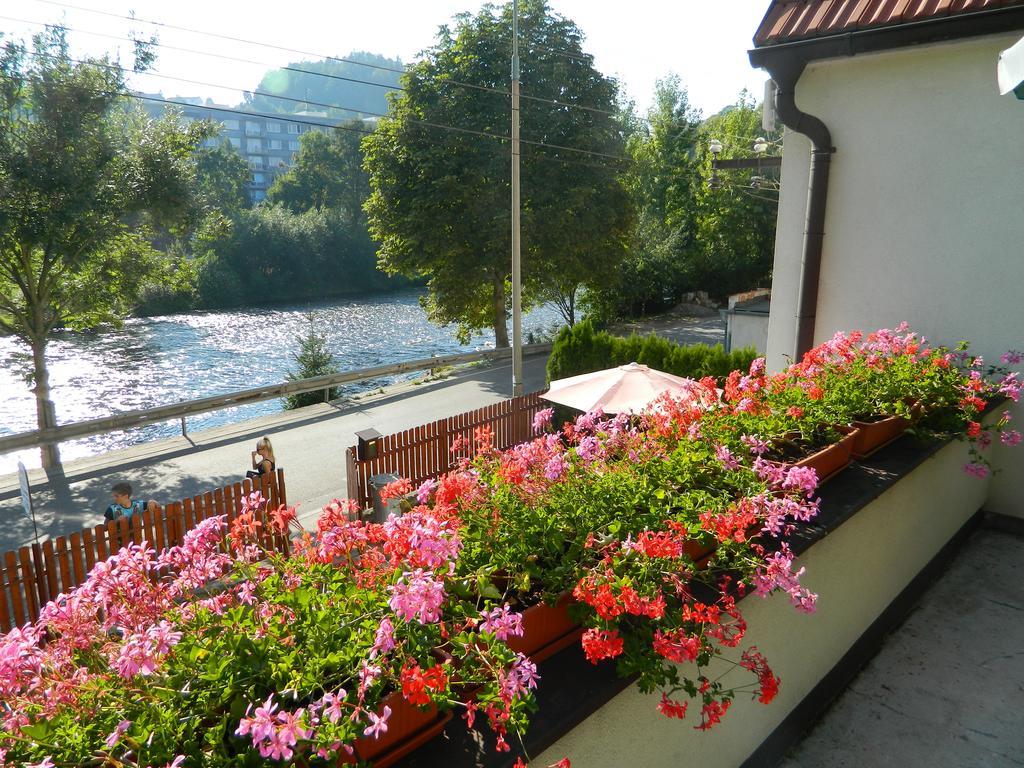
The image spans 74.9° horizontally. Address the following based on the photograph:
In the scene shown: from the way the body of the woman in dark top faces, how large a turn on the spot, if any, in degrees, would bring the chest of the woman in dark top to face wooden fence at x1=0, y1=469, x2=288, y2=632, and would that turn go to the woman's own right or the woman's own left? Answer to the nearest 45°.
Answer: approximately 45° to the woman's own left

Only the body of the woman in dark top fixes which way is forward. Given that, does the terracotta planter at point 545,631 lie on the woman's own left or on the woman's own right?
on the woman's own left

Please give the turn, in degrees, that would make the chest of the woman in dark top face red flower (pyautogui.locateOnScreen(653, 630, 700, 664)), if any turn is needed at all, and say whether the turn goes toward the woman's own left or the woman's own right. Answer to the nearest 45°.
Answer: approximately 90° to the woman's own left

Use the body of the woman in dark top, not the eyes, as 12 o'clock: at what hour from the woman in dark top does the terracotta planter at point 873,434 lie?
The terracotta planter is roughly at 8 o'clock from the woman in dark top.

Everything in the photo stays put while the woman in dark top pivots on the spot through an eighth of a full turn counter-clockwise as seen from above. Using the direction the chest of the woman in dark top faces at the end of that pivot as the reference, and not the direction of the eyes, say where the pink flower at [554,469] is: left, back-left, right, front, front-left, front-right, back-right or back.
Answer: front-left

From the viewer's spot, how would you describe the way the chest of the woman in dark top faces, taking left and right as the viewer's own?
facing to the left of the viewer

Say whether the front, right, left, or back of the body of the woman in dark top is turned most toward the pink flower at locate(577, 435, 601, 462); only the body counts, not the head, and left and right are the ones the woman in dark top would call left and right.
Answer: left

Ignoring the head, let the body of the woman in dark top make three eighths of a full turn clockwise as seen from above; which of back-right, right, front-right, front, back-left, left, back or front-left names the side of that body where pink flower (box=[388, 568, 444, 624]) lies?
back-right

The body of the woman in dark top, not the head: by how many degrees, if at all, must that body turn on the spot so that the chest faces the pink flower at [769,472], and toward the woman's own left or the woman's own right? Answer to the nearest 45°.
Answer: approximately 90° to the woman's own left
